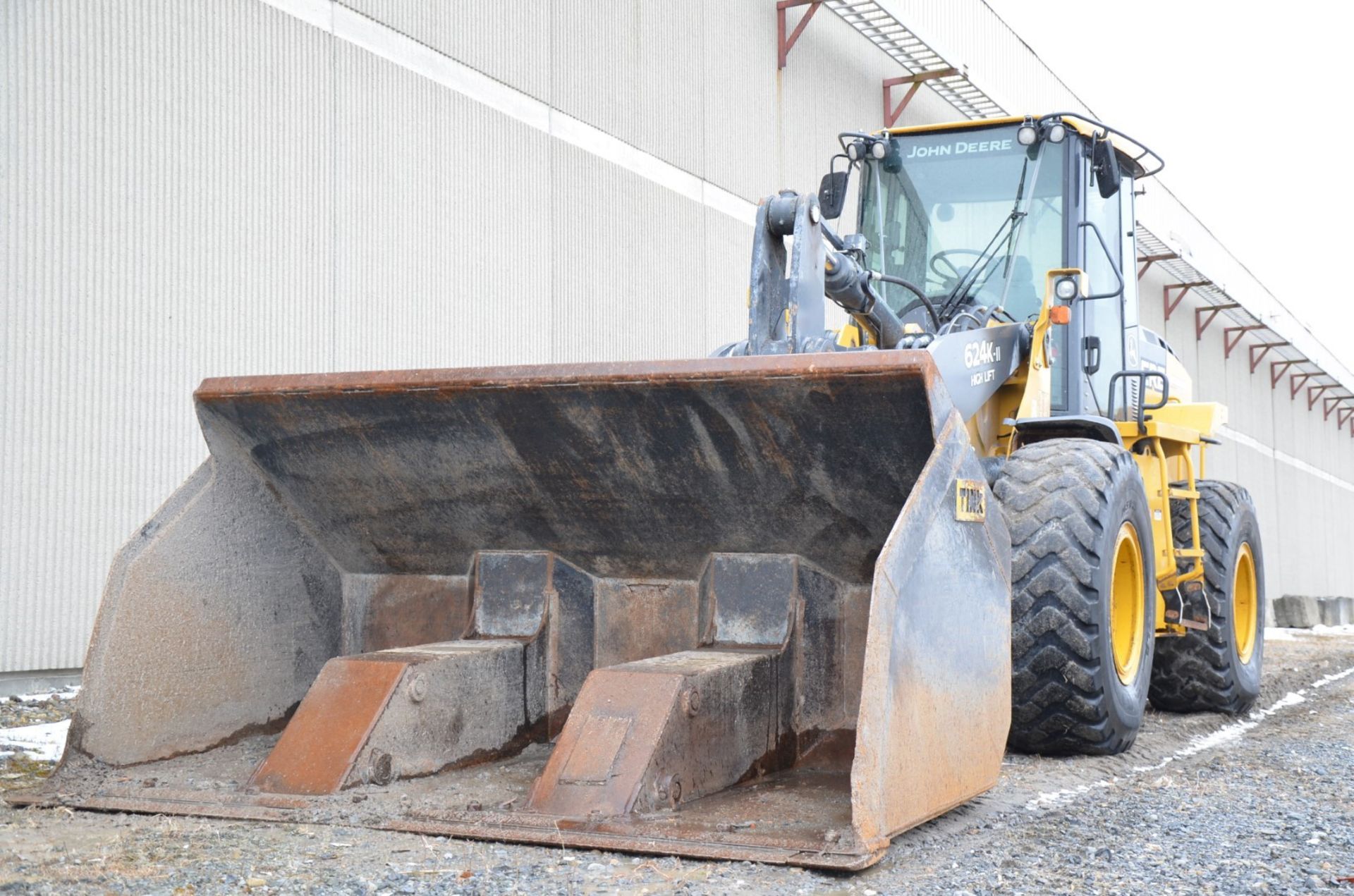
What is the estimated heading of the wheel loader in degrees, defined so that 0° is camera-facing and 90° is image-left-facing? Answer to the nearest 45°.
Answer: approximately 45°

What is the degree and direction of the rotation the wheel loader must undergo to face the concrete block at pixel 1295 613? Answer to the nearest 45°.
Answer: approximately 180°

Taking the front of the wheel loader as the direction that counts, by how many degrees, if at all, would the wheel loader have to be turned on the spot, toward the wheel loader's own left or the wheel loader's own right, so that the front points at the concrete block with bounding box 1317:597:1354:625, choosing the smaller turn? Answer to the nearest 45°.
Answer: approximately 180°
